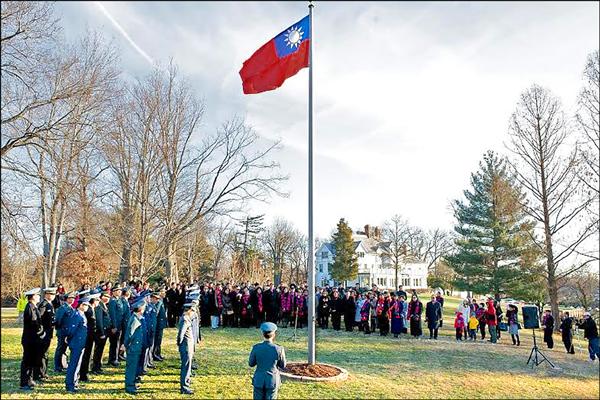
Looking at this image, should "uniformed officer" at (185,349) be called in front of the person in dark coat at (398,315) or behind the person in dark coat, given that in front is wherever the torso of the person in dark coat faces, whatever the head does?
in front

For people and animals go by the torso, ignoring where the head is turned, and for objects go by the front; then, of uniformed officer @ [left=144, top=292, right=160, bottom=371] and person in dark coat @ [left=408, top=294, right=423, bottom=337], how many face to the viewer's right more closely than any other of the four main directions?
1

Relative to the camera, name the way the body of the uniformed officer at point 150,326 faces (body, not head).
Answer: to the viewer's right

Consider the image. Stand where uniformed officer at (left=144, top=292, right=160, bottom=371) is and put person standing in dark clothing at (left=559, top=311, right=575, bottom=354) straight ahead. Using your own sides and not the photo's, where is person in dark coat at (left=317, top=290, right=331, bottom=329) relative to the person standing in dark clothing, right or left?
left

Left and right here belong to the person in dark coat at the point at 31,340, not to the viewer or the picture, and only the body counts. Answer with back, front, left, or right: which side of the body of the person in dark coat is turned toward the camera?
right

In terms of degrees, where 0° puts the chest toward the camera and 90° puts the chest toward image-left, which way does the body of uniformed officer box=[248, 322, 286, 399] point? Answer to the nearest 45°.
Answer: approximately 180°

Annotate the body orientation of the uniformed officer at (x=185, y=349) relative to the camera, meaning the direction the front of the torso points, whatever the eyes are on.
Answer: to the viewer's right

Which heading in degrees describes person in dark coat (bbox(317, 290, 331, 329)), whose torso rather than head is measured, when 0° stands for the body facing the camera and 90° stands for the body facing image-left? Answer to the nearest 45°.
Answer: approximately 0°

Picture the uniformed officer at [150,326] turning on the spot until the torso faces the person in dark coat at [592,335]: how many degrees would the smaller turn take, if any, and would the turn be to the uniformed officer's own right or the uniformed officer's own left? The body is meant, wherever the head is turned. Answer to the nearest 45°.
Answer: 0° — they already face them

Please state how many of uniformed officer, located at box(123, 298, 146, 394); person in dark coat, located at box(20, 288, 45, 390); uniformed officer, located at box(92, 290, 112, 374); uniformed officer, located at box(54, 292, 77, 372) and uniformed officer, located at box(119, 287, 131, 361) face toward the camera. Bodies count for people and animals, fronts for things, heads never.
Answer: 0

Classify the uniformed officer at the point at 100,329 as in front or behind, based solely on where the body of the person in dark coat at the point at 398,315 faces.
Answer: in front

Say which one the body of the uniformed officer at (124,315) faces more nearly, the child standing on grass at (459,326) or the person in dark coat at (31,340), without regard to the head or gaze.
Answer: the child standing on grass

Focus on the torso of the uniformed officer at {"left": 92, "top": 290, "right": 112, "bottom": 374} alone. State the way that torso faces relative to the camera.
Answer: to the viewer's right

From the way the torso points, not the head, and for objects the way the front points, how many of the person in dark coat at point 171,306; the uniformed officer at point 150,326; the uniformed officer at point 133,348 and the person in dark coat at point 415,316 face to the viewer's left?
0

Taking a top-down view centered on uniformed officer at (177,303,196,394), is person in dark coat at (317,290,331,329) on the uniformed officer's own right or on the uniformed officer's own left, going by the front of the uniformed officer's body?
on the uniformed officer's own left
